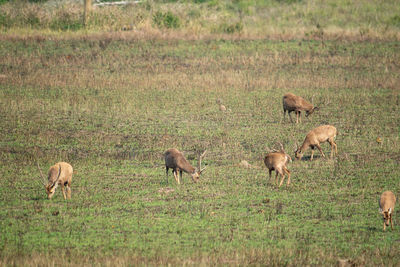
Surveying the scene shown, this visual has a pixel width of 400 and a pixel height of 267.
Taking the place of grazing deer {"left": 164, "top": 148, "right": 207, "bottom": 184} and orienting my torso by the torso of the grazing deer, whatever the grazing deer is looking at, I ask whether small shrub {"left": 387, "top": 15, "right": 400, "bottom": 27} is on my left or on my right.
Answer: on my left

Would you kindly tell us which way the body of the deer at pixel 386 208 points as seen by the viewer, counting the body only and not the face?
toward the camera

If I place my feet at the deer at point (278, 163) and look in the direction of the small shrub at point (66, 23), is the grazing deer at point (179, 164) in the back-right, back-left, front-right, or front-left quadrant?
front-left

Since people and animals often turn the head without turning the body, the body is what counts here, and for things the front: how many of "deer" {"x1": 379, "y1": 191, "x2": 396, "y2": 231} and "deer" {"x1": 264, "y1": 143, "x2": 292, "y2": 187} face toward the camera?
1

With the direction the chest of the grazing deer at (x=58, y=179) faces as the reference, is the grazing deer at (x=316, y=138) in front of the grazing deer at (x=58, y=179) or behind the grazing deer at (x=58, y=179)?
behind

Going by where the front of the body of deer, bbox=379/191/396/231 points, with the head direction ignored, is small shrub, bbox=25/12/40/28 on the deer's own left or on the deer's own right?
on the deer's own right

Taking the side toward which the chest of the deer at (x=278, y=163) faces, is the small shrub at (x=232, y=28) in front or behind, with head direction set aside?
in front

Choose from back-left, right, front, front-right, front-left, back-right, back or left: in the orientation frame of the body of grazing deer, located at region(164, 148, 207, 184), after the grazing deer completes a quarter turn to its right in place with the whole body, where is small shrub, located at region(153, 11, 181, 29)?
back-right

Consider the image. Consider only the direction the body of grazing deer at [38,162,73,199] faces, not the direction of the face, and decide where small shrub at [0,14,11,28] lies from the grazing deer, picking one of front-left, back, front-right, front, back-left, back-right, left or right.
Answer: back-right

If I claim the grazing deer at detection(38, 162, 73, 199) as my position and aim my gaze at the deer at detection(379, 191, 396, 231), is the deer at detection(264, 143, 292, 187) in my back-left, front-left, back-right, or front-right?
front-left

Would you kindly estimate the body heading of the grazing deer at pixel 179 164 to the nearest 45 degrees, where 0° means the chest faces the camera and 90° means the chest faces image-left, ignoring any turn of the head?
approximately 315°

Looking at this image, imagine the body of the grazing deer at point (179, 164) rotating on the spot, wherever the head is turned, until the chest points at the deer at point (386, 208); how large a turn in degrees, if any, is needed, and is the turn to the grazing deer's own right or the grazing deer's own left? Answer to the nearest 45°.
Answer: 0° — it already faces it

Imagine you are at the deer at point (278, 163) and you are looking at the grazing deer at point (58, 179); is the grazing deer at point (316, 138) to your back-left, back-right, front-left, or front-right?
back-right

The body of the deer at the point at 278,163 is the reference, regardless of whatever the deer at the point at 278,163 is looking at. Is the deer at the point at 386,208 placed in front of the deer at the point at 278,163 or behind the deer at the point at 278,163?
behind

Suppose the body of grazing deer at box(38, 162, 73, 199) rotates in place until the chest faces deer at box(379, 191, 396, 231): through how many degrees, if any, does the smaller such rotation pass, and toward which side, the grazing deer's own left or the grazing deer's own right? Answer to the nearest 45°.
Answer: approximately 90° to the grazing deer's own left
